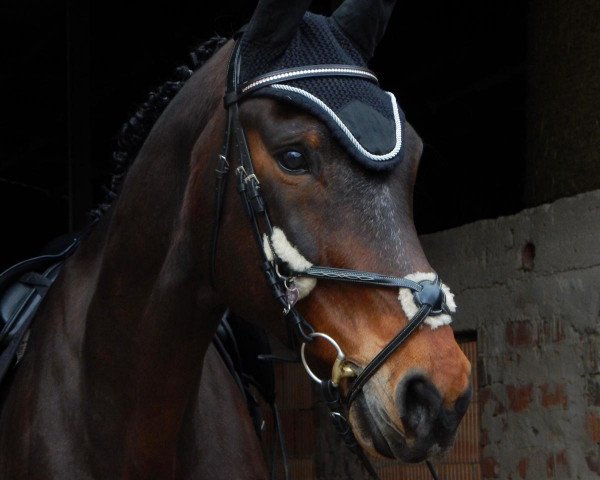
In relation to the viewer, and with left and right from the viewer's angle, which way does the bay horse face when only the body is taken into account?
facing the viewer and to the right of the viewer
